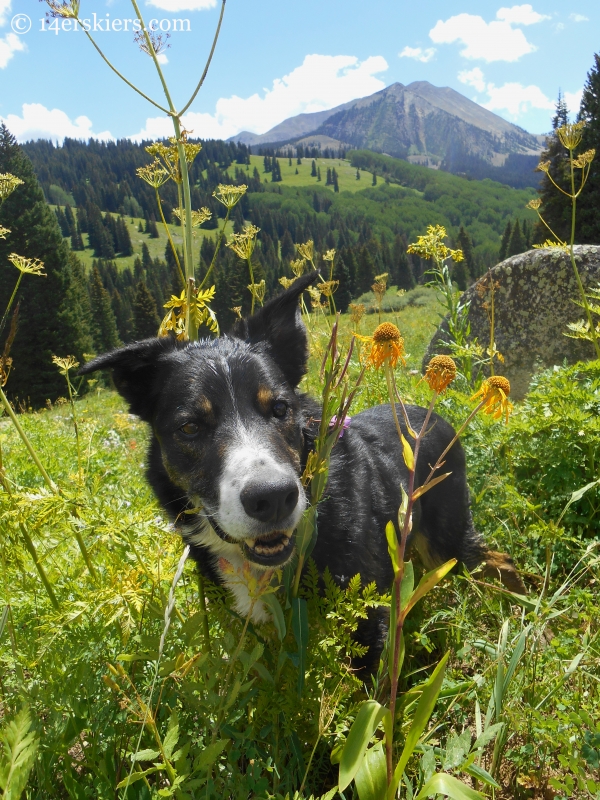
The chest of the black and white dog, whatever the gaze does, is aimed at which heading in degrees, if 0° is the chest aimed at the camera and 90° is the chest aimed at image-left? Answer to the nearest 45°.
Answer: approximately 45°

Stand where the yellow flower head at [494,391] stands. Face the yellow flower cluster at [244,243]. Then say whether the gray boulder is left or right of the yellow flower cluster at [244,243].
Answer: right

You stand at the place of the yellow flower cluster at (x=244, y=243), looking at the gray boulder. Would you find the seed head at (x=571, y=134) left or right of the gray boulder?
right

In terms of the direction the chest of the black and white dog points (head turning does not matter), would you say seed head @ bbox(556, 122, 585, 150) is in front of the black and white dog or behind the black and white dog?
behind

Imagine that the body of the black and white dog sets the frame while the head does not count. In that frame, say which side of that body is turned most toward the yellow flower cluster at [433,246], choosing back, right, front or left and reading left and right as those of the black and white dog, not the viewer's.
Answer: back

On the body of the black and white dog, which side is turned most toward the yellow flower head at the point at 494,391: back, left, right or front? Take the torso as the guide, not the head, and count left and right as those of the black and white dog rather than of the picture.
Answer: left
